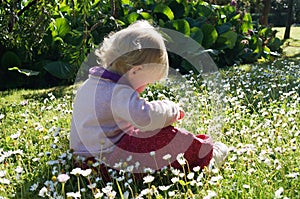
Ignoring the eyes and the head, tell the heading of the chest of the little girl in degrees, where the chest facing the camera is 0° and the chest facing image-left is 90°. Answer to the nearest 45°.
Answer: approximately 270°

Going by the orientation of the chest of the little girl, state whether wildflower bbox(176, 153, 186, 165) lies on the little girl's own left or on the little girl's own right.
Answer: on the little girl's own right

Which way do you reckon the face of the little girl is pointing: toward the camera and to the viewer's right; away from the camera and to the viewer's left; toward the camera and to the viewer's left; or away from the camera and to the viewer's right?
away from the camera and to the viewer's right
